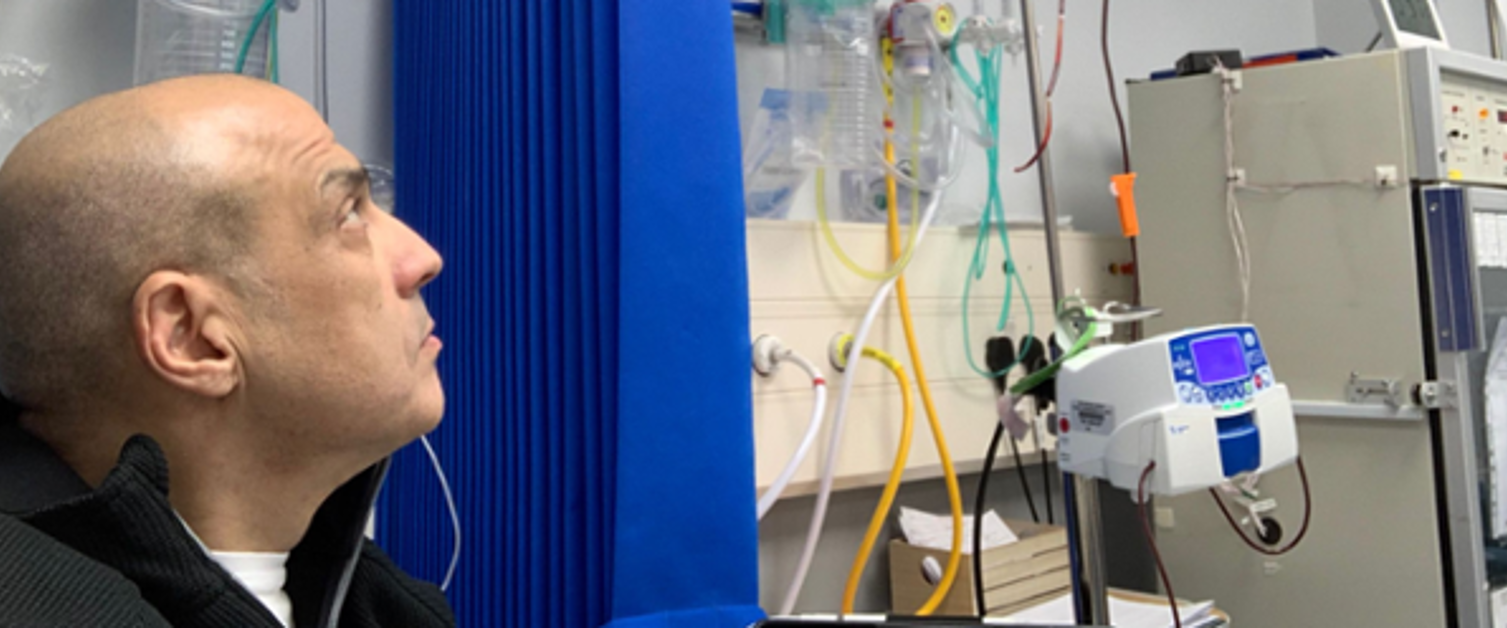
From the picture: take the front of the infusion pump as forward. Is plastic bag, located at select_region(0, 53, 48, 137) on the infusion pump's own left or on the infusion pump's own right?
on the infusion pump's own right

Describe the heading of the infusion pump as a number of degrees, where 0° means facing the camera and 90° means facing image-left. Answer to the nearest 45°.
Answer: approximately 315°

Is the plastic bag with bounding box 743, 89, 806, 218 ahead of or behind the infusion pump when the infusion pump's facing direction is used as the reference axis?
behind

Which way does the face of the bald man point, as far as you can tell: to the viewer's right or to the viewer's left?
to the viewer's right

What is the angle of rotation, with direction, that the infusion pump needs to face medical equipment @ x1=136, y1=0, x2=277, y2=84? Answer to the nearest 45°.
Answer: approximately 135° to its right

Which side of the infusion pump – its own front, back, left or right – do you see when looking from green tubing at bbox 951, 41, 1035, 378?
back

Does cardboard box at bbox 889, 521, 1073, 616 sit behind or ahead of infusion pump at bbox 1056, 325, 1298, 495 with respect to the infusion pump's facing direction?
behind

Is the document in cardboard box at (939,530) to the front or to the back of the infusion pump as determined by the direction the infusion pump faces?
to the back

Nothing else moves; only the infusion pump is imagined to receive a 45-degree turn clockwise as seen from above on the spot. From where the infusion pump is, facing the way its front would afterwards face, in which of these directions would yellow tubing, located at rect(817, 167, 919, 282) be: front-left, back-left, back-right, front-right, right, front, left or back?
back-right
